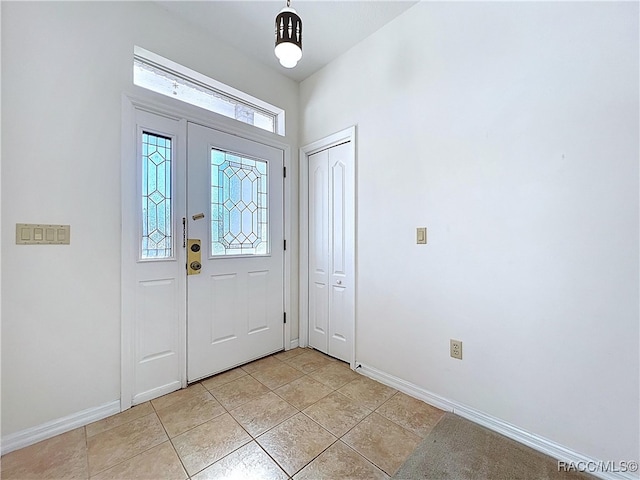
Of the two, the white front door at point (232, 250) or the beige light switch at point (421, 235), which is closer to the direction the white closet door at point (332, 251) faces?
the white front door

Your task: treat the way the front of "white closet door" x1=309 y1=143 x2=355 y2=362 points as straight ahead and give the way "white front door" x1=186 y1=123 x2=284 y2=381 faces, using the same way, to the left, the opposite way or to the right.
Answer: to the left

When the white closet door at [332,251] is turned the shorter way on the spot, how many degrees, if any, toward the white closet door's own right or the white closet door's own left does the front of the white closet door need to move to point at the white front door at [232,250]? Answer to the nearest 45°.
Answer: approximately 45° to the white closet door's own right

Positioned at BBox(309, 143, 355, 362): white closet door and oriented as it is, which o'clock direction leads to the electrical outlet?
The electrical outlet is roughly at 9 o'clock from the white closet door.

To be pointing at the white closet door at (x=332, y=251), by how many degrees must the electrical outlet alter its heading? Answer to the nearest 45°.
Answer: approximately 45° to its right

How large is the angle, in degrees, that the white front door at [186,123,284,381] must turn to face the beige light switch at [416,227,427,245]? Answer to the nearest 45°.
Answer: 0° — it already faces it

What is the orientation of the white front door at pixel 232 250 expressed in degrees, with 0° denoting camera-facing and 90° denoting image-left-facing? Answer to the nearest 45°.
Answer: approximately 315°

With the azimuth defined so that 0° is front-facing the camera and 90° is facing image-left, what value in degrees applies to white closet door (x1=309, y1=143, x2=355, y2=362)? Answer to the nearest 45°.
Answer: approximately 45°
